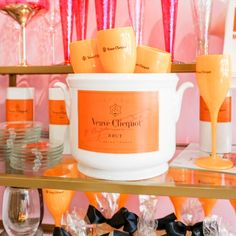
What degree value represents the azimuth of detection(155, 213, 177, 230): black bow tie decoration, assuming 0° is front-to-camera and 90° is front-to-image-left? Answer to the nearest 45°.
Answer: approximately 0°

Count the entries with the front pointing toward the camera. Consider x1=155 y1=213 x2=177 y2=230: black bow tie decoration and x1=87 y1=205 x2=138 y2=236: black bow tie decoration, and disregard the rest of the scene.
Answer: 2

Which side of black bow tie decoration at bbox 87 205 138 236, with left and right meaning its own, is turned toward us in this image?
front
